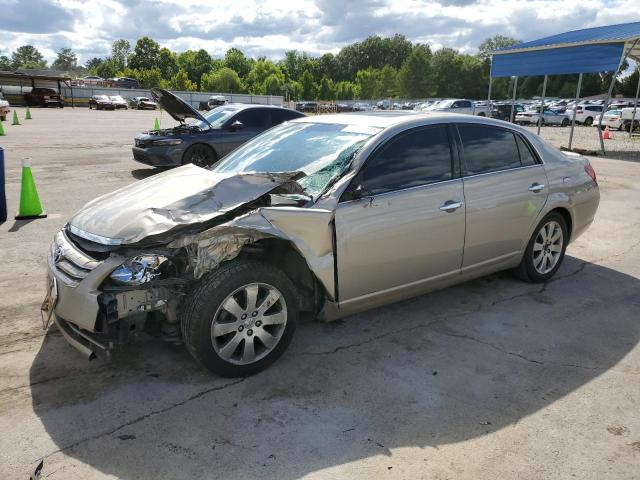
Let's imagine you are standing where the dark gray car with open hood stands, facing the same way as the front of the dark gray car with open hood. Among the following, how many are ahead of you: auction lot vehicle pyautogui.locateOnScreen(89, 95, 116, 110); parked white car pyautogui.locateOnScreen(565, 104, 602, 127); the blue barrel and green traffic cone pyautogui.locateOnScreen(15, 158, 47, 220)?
2

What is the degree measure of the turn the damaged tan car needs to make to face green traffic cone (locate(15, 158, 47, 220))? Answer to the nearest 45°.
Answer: approximately 90° to its right

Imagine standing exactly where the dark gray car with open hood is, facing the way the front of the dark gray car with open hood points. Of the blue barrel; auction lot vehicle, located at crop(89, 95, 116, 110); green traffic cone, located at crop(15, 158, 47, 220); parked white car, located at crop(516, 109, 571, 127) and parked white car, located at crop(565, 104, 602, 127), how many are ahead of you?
2

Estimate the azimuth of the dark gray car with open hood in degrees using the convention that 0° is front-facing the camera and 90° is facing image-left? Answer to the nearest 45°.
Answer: approximately 45°

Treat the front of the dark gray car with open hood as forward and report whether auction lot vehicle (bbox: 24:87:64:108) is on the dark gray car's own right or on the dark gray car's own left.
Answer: on the dark gray car's own right

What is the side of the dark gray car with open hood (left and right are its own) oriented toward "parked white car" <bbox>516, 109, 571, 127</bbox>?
back

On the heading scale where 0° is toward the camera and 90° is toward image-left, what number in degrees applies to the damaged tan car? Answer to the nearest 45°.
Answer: approximately 45°

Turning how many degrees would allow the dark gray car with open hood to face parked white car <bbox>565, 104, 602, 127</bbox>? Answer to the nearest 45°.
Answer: approximately 180°

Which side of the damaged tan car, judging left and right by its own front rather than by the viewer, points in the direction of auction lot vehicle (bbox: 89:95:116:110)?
right

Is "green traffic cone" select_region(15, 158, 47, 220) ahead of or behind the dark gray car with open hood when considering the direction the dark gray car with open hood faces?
ahead
